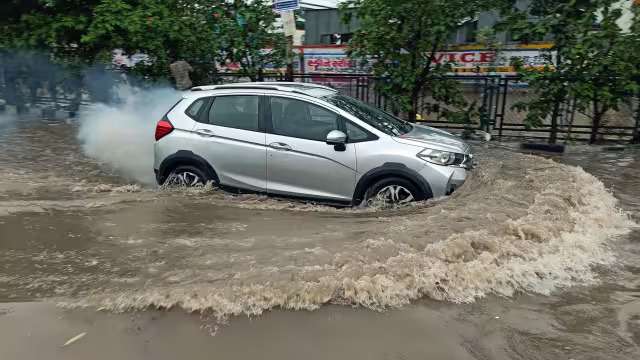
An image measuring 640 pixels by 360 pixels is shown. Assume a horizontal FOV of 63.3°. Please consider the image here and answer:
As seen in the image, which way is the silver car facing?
to the viewer's right

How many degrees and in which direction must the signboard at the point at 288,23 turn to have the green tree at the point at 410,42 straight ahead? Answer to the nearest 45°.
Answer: approximately 45° to its left

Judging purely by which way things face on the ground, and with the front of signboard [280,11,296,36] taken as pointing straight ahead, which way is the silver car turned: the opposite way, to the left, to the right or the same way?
to the left

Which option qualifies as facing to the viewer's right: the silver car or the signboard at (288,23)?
the silver car

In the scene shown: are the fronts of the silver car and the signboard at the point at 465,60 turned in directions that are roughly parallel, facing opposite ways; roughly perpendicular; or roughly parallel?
roughly perpendicular

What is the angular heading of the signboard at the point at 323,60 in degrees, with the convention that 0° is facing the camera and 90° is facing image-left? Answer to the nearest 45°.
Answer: approximately 0°

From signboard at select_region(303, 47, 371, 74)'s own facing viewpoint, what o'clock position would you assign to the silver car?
The silver car is roughly at 12 o'clock from the signboard.
